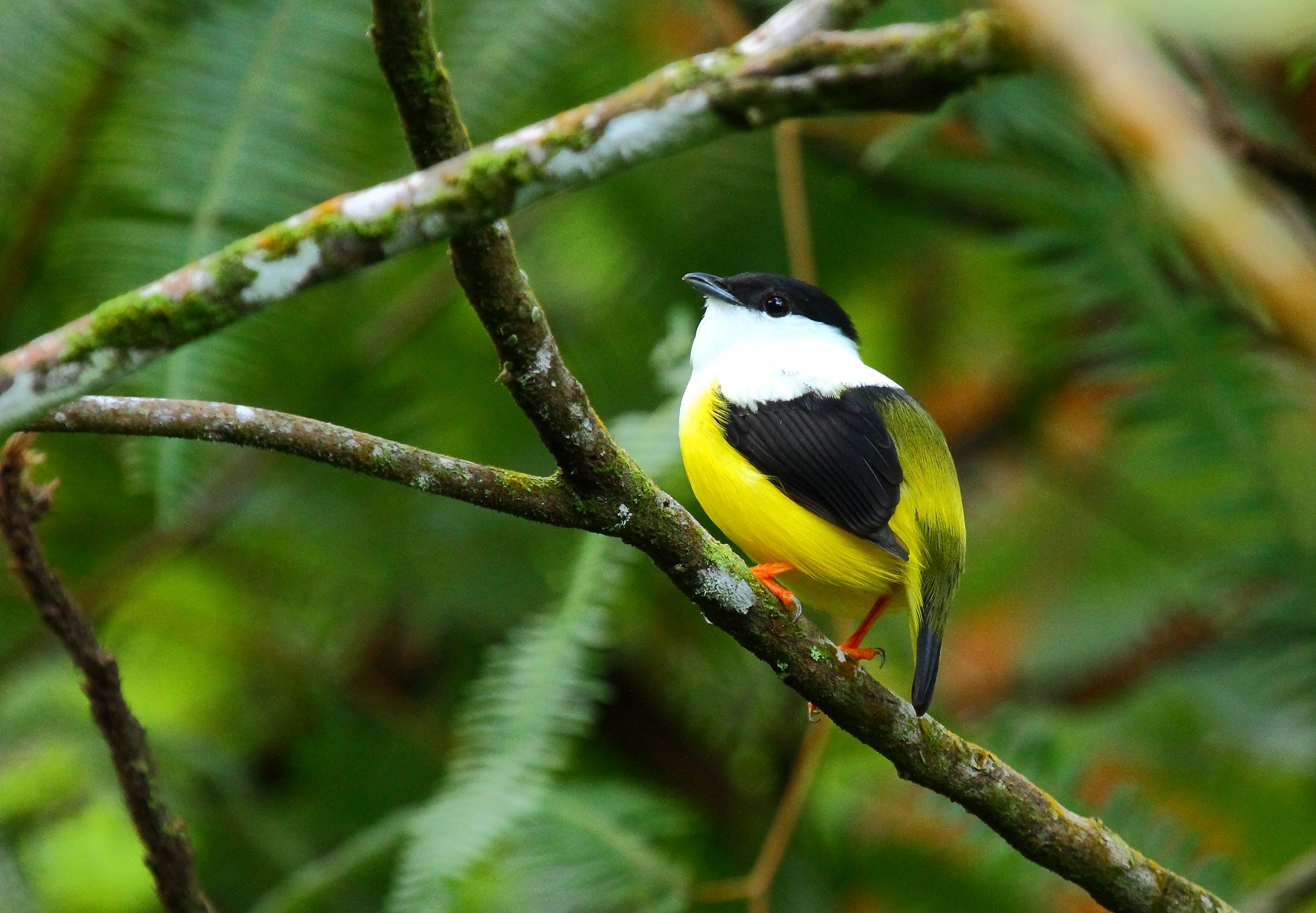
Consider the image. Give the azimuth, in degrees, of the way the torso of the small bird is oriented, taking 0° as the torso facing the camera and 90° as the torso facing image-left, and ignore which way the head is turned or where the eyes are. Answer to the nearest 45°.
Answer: approximately 90°
